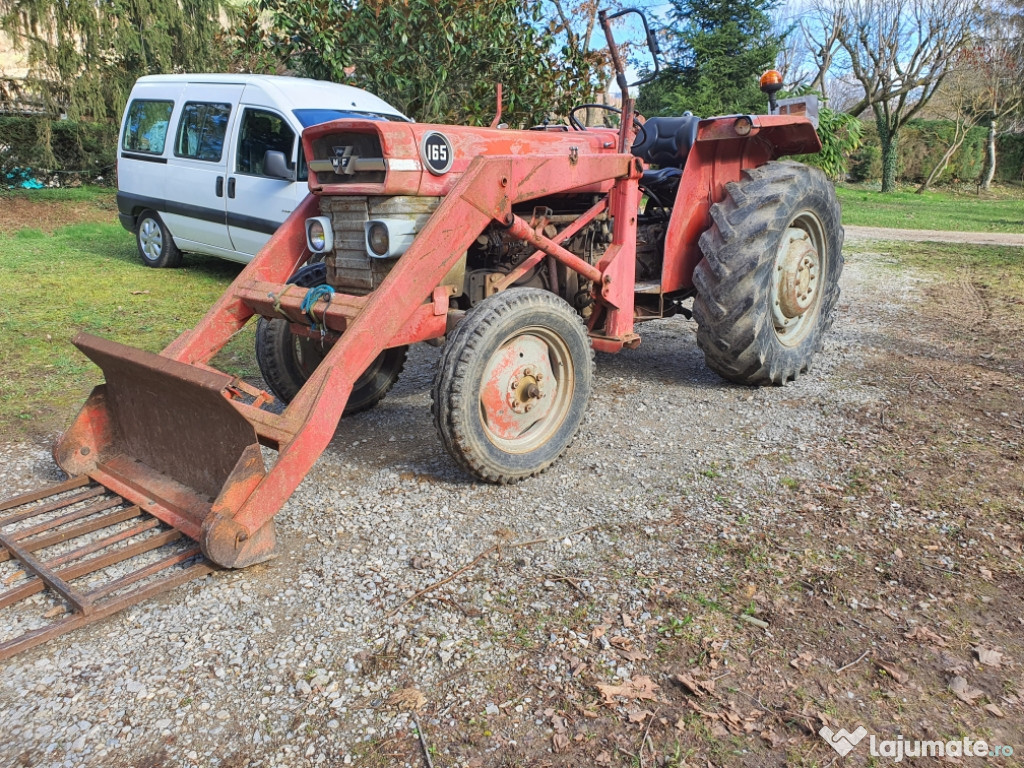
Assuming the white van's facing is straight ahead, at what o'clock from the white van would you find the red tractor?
The red tractor is roughly at 1 o'clock from the white van.

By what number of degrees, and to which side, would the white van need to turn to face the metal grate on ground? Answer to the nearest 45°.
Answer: approximately 45° to its right

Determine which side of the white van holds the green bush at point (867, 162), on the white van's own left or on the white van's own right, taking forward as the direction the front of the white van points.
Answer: on the white van's own left

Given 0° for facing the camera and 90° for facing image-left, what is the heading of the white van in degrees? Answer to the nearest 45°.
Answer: approximately 315°

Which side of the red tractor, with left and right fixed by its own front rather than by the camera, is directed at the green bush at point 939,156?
back

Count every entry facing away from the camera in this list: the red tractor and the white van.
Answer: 0

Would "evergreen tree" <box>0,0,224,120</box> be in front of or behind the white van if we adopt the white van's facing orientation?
behind
